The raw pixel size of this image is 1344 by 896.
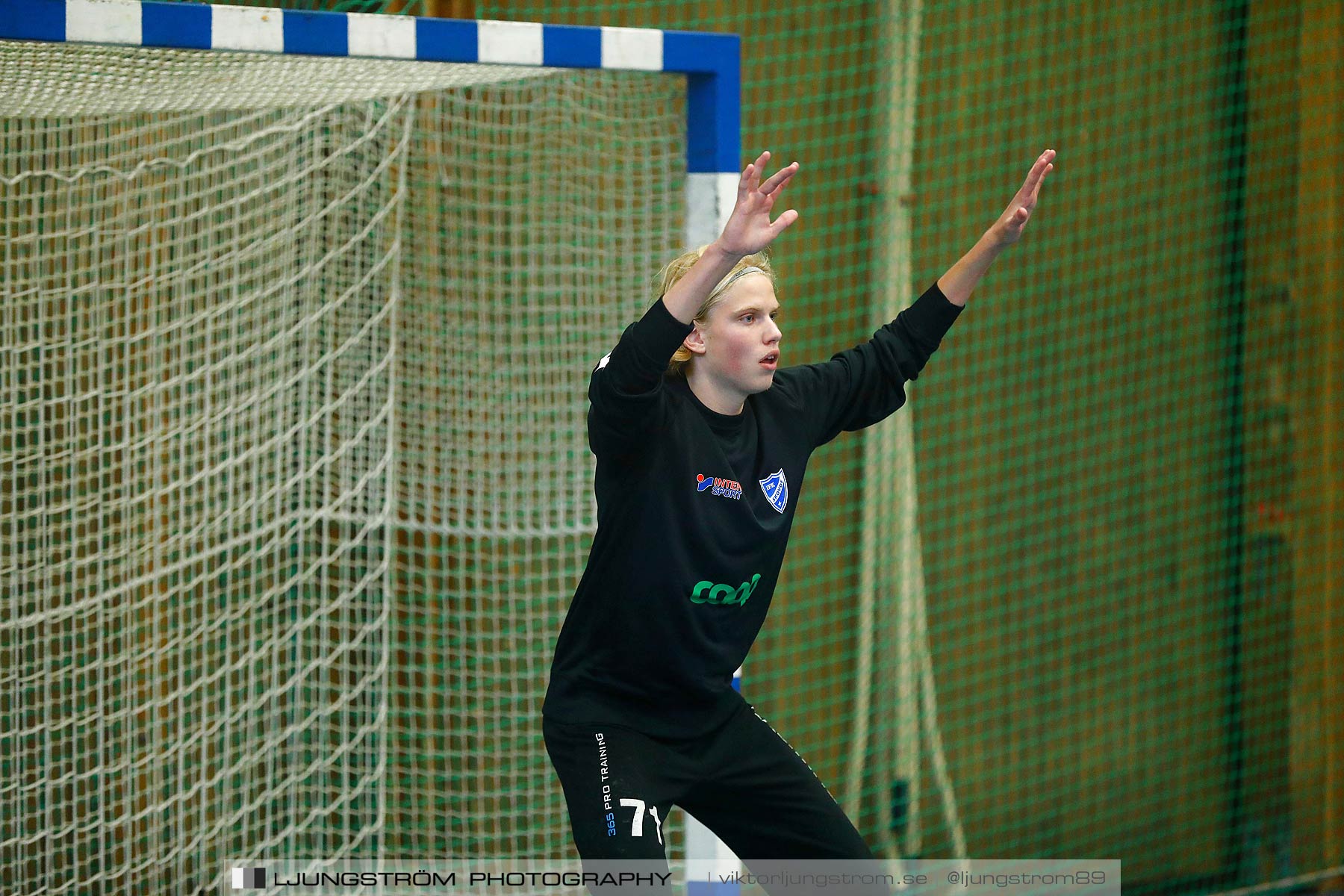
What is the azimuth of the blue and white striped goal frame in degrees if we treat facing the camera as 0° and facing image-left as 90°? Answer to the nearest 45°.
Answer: approximately 315°

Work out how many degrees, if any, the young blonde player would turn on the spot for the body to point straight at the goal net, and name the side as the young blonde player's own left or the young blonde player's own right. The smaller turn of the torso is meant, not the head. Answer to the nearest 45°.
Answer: approximately 180°

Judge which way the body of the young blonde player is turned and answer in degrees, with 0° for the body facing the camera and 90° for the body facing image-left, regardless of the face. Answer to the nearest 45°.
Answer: approximately 315°
